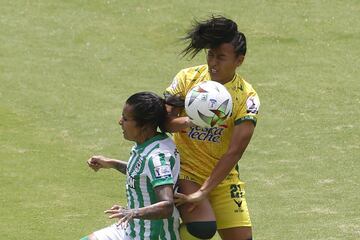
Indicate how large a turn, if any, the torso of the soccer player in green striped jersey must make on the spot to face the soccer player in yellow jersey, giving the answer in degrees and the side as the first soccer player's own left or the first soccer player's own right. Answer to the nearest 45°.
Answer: approximately 135° to the first soccer player's own right

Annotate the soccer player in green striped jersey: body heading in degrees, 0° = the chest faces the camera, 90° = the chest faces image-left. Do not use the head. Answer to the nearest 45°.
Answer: approximately 90°
